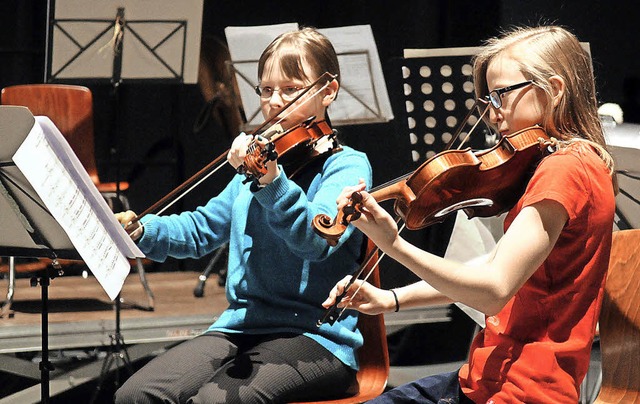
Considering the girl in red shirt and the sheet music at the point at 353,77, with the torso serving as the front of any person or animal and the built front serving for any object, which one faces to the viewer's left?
the girl in red shirt

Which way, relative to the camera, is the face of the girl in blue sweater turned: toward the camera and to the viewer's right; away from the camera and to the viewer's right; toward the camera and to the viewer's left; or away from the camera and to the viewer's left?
toward the camera and to the viewer's left

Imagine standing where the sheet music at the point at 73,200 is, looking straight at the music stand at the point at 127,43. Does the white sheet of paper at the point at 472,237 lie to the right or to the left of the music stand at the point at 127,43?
right

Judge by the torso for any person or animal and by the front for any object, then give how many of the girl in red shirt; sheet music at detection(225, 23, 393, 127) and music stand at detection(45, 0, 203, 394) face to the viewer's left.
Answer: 1

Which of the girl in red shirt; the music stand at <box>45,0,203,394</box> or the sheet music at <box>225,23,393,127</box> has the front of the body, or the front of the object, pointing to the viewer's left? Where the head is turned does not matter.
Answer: the girl in red shirt

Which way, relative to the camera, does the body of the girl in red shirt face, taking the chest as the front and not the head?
to the viewer's left

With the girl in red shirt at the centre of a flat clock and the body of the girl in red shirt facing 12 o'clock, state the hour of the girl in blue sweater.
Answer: The girl in blue sweater is roughly at 1 o'clock from the girl in red shirt.

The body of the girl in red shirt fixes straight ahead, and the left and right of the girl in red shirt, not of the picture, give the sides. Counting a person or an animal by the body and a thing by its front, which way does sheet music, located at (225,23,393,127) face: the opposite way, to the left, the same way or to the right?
to the right

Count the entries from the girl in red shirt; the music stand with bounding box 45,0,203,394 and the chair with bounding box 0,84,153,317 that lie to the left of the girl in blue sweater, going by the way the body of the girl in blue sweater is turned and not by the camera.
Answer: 1

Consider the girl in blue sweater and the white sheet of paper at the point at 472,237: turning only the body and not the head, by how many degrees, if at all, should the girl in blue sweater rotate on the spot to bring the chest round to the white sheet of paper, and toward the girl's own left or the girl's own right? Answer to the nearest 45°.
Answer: approximately 180°

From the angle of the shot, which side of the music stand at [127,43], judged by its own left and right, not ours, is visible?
back

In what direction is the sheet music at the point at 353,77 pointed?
away from the camera

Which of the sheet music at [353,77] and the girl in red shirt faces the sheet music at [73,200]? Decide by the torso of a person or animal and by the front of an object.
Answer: the girl in red shirt

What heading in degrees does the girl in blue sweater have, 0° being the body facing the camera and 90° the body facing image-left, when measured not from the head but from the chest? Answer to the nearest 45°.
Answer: approximately 45°
